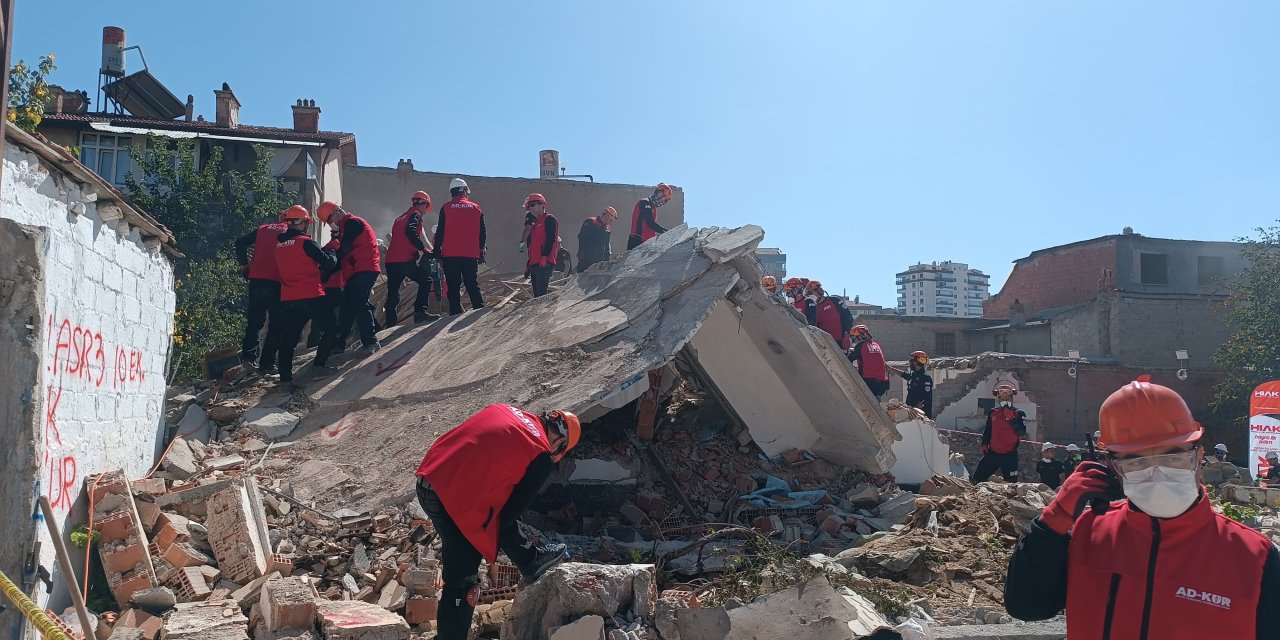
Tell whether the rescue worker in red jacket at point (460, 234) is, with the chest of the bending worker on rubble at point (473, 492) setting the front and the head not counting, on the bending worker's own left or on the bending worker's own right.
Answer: on the bending worker's own left

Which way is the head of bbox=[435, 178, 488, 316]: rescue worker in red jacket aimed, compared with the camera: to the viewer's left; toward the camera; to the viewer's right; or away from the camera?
away from the camera

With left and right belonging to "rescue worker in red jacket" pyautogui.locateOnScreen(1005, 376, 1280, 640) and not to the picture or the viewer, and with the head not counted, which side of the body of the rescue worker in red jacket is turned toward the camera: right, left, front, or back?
front

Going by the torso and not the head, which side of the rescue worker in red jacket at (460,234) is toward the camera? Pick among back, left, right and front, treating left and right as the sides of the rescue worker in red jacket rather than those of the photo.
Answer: back

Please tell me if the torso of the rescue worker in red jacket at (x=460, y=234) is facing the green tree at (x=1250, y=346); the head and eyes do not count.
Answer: no

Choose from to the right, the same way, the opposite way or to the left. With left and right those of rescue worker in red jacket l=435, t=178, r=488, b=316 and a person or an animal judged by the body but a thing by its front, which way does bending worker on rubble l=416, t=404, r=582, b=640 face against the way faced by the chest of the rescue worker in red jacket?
to the right

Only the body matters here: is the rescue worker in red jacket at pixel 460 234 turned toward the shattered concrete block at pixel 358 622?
no

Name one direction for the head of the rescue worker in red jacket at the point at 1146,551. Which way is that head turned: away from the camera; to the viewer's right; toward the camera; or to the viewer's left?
toward the camera

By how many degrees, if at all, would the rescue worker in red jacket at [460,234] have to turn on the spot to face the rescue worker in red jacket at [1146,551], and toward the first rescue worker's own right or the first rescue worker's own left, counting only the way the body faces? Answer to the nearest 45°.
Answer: approximately 180°

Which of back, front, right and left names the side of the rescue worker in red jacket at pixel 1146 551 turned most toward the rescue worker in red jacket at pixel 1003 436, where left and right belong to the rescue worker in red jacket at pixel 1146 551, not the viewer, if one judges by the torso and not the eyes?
back

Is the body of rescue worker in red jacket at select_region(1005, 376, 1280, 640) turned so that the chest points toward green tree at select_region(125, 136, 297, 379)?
no

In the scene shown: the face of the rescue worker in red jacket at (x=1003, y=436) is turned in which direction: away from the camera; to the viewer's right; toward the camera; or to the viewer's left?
toward the camera

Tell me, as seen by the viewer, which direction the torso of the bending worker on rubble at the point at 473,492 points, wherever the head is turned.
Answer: to the viewer's right
